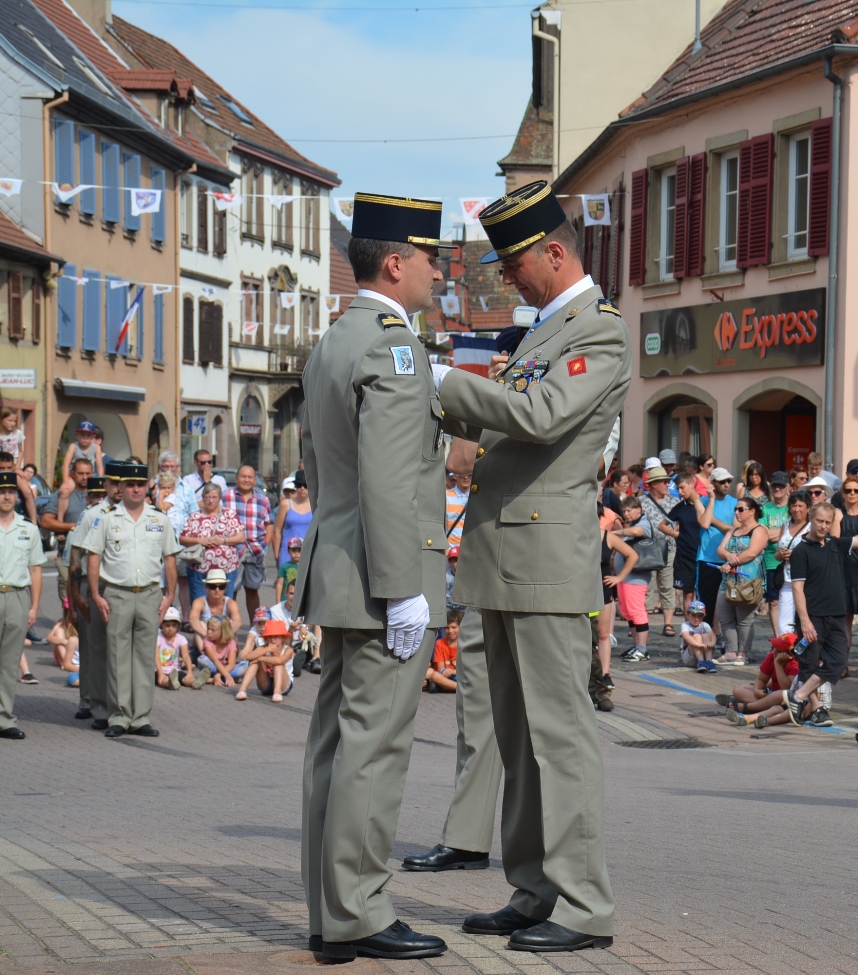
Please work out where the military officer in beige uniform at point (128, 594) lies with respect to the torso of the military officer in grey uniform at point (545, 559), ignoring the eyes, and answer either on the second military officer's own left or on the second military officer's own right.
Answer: on the second military officer's own right

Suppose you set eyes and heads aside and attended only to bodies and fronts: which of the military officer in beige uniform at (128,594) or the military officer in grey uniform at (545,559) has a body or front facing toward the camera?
the military officer in beige uniform

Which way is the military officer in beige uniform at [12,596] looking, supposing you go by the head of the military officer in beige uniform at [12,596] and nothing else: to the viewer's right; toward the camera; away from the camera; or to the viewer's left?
toward the camera

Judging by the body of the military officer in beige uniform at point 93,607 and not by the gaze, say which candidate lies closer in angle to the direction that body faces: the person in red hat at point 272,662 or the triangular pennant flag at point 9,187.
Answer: the person in red hat

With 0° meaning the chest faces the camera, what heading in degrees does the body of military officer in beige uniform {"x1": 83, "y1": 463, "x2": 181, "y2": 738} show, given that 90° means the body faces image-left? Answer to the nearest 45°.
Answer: approximately 0°

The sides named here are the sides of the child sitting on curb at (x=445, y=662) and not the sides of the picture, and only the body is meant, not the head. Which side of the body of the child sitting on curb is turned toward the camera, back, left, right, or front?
front

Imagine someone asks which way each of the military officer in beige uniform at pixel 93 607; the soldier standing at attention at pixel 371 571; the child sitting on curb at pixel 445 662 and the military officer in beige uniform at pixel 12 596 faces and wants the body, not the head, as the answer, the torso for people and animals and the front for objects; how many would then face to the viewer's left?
0

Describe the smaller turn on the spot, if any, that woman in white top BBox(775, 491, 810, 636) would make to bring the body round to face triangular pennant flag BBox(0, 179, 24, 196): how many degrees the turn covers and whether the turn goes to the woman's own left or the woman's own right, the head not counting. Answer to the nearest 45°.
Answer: approximately 90° to the woman's own right

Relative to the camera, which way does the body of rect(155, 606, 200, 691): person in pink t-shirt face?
toward the camera

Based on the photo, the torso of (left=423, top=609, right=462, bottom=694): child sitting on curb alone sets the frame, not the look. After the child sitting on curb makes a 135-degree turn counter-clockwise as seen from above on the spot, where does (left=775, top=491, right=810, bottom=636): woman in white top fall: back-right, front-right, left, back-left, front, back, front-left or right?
front-right

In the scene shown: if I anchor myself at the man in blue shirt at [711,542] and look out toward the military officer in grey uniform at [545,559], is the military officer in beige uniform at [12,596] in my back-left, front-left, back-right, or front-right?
front-right

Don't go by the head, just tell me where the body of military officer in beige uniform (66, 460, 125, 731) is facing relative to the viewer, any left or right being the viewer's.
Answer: facing the viewer and to the right of the viewer

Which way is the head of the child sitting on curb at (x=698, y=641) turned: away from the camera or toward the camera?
toward the camera

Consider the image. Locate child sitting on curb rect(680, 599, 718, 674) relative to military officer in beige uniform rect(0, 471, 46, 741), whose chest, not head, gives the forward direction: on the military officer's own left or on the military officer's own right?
on the military officer's own left

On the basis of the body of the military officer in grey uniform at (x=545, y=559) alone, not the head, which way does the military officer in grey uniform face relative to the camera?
to the viewer's left

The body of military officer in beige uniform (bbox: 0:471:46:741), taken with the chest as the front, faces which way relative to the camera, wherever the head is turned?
toward the camera

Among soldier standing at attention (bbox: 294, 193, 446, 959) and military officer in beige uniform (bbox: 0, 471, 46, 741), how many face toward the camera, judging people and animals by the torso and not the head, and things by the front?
1

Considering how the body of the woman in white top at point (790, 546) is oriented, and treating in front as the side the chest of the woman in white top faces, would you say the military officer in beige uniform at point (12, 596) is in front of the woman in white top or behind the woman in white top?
in front
